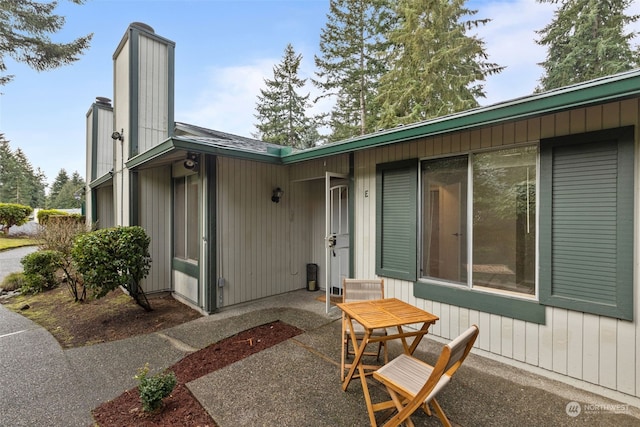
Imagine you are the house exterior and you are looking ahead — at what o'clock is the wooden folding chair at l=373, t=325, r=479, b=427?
The wooden folding chair is roughly at 11 o'clock from the house exterior.

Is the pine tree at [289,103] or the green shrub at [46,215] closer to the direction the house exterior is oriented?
the green shrub

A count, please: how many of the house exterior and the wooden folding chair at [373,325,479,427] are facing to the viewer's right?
0

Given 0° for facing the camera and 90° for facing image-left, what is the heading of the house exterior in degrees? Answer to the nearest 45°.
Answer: approximately 45°

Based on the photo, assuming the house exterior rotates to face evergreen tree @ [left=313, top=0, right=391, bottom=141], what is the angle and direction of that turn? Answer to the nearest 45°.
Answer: approximately 135° to its right

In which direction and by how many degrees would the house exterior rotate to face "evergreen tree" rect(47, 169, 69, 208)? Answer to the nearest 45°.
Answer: approximately 90° to its right

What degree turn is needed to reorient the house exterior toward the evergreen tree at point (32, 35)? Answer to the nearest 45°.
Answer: approximately 45° to its right

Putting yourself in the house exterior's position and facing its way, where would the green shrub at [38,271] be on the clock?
The green shrub is roughly at 2 o'clock from the house exterior.
